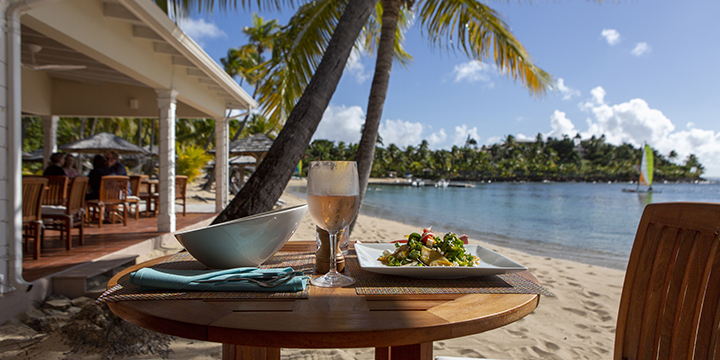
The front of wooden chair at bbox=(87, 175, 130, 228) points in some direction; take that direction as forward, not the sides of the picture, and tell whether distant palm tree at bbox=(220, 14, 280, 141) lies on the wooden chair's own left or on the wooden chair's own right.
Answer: on the wooden chair's own right

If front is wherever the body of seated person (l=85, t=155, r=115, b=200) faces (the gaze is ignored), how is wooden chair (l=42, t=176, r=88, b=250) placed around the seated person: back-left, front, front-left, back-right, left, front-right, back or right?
right

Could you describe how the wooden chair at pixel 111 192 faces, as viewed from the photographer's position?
facing away from the viewer and to the left of the viewer
